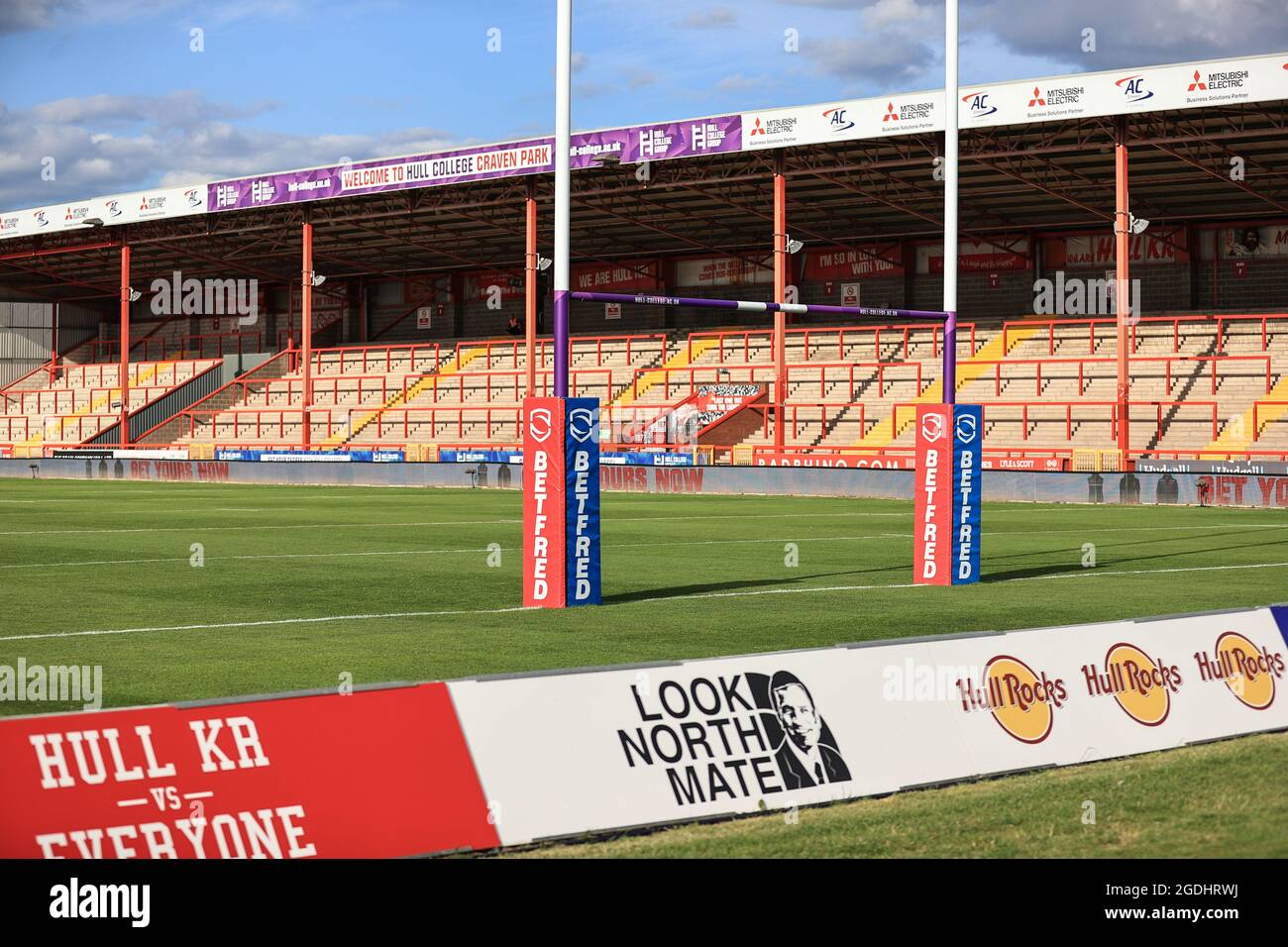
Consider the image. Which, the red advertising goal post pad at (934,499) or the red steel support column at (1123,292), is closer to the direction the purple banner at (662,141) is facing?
the red advertising goal post pad

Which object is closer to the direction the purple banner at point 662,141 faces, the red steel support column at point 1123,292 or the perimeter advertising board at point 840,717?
the perimeter advertising board

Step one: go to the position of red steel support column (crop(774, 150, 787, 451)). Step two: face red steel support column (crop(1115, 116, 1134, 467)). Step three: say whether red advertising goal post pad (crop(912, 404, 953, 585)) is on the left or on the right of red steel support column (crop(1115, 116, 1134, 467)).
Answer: right

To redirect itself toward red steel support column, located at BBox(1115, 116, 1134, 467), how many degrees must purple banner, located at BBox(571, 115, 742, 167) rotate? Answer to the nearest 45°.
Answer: approximately 90° to its left

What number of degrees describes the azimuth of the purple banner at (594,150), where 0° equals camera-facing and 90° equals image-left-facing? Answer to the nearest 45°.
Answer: approximately 45°

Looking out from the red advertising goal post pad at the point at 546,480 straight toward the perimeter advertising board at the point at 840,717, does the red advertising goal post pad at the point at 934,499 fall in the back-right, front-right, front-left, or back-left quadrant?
back-left

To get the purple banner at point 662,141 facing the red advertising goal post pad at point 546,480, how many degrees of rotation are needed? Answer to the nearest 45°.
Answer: approximately 45° to its left

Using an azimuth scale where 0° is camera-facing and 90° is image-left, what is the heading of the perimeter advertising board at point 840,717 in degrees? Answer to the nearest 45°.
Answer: approximately 315°
